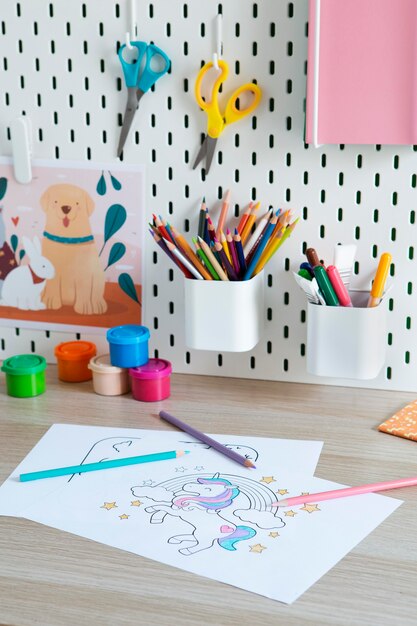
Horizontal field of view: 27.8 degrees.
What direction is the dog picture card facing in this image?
toward the camera

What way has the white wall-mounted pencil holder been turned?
toward the camera

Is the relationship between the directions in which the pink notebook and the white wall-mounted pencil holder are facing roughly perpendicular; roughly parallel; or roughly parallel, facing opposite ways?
roughly parallel

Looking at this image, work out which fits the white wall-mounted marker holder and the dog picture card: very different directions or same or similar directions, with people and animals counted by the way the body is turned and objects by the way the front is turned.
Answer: same or similar directions

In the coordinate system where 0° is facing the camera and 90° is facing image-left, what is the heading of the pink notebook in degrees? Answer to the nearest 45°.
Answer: approximately 0°

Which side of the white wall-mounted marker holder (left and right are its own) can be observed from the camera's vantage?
front
